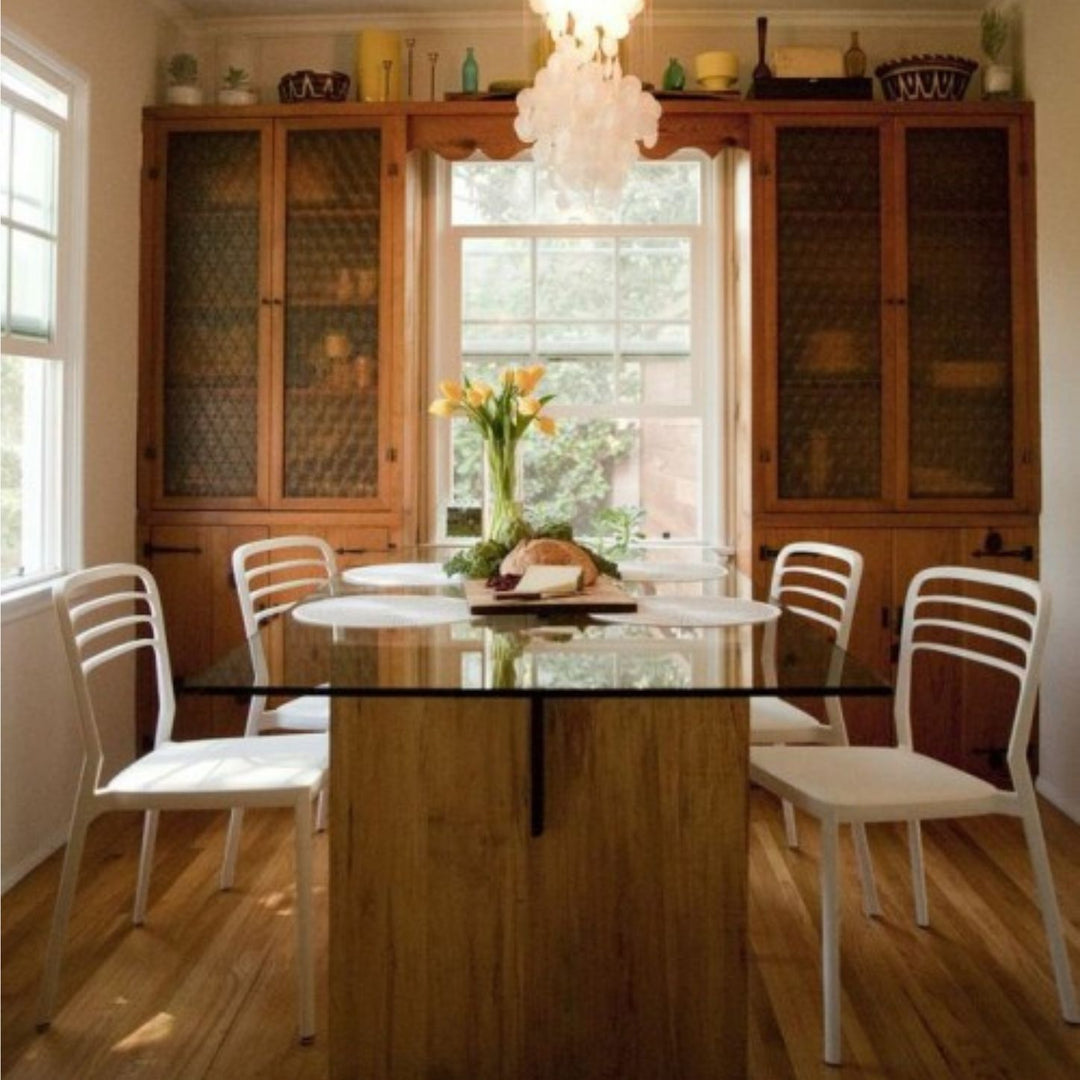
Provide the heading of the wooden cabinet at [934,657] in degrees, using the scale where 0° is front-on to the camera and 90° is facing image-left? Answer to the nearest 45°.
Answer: approximately 0°

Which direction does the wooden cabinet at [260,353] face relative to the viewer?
toward the camera

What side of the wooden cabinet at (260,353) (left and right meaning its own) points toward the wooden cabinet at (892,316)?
left

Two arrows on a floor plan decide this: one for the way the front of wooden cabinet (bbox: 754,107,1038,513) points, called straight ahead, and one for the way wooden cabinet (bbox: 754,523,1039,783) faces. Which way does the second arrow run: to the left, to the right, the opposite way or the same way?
the same way

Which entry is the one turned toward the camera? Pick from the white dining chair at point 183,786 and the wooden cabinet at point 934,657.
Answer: the wooden cabinet

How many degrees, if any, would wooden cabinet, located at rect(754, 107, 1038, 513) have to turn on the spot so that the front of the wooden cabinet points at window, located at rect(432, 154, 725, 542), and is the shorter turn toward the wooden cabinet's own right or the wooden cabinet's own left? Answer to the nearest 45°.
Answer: approximately 90° to the wooden cabinet's own right

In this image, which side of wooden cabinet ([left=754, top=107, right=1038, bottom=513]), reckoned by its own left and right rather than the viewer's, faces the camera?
front

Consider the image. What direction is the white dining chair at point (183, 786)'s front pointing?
to the viewer's right

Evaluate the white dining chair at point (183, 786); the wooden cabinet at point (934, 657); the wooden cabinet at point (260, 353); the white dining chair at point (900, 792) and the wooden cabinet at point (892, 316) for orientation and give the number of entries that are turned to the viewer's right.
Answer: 1

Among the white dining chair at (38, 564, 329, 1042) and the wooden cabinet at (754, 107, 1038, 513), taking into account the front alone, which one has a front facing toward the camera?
the wooden cabinet

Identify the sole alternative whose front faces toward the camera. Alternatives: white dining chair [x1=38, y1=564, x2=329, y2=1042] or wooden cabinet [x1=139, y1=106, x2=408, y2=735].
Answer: the wooden cabinet

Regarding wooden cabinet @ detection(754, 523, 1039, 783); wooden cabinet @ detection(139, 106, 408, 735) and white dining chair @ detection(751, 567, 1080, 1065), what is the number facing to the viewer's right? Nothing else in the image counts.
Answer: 0

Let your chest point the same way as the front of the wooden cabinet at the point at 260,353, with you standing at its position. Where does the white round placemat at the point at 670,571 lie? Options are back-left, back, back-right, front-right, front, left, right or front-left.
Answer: front-left
